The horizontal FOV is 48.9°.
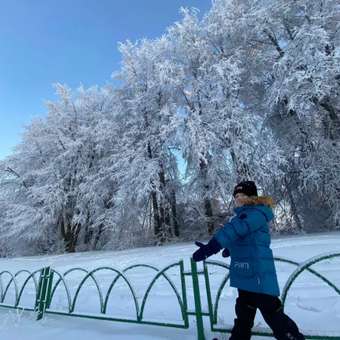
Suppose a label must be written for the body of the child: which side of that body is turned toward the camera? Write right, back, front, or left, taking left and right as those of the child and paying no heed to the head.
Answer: left

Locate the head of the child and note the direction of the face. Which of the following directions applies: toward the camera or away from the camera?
toward the camera
